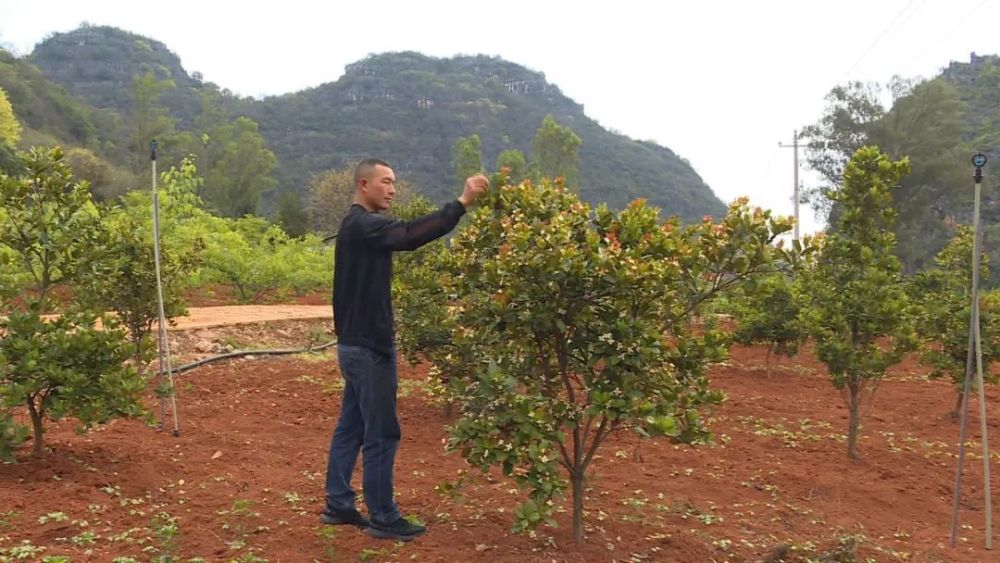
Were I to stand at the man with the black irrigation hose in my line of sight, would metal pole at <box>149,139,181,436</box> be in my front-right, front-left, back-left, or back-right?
front-left

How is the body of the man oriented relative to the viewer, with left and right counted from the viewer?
facing to the right of the viewer

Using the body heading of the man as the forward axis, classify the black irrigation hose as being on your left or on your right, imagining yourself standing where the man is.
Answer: on your left

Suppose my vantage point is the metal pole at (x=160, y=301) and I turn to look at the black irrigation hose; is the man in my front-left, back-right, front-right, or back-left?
back-right

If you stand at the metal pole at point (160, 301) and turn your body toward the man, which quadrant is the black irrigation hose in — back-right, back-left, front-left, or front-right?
back-left

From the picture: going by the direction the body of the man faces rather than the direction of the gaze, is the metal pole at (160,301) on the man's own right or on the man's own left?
on the man's own left

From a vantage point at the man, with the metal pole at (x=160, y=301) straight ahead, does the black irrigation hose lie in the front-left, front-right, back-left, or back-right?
front-right
